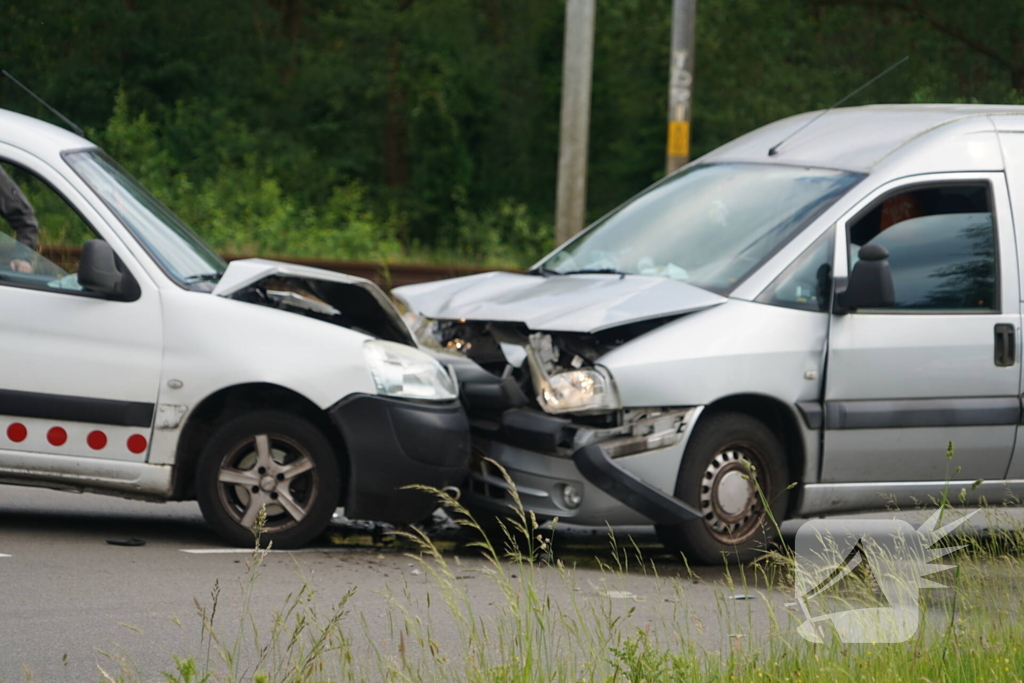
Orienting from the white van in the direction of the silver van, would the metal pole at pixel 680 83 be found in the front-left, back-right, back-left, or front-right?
front-left

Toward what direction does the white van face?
to the viewer's right

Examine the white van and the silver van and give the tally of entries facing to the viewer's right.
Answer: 1

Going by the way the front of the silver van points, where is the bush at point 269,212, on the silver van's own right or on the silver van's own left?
on the silver van's own right

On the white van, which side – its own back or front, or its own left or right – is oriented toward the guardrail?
left

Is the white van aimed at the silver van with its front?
yes

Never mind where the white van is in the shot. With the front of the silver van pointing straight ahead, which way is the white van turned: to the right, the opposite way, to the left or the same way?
the opposite way

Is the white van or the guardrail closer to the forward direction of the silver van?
the white van

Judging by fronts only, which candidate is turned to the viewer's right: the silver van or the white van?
the white van

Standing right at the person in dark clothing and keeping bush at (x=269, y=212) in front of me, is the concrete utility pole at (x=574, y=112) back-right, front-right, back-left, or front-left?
front-right

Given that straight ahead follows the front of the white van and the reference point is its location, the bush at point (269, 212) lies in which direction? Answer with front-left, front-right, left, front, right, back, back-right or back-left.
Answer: left

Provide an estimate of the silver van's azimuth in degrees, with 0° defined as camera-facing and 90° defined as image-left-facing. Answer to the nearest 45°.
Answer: approximately 45°
